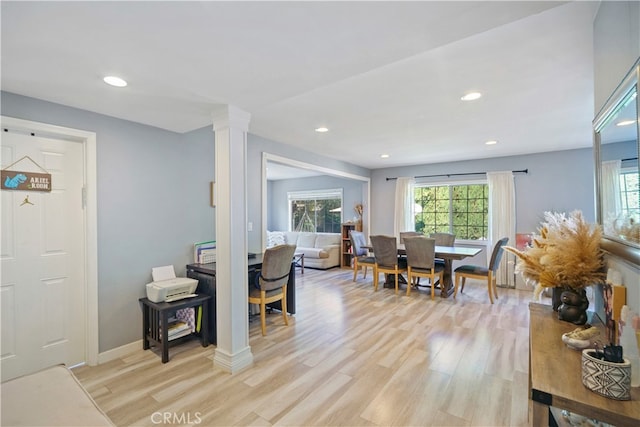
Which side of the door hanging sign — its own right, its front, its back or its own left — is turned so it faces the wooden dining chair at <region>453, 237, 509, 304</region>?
left

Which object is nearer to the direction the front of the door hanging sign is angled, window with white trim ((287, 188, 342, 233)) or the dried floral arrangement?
the dried floral arrangement

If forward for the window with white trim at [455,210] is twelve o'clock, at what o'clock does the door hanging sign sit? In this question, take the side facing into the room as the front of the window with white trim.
The door hanging sign is roughly at 1 o'clock from the window with white trim.

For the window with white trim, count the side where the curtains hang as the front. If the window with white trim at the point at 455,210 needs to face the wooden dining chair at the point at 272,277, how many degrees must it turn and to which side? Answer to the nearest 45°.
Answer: approximately 45° to its right

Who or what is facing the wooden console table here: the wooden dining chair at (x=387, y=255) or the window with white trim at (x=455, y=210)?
the window with white trim

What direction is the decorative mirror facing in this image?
to the viewer's left

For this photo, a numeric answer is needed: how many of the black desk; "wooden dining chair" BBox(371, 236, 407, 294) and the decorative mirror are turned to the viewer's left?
1

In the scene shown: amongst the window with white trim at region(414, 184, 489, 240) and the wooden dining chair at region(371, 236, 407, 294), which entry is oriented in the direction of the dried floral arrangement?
the window with white trim

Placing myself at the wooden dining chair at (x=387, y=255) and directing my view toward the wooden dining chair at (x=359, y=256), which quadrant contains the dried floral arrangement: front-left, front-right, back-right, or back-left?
back-left

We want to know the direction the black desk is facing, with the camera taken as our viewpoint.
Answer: facing the viewer and to the right of the viewer

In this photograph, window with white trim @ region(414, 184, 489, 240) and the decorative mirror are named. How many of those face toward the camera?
1

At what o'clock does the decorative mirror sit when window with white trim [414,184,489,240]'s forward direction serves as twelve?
The decorative mirror is roughly at 12 o'clock from the window with white trim.

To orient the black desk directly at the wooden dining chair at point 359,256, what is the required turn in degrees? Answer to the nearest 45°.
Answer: approximately 90° to its left

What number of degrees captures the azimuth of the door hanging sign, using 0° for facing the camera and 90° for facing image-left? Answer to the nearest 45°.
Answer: approximately 315°

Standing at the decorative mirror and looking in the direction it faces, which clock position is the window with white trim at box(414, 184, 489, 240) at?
The window with white trim is roughly at 2 o'clock from the decorative mirror.

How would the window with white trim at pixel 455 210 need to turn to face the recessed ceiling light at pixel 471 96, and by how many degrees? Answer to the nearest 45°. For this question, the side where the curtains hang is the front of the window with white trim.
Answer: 0° — it already faces it

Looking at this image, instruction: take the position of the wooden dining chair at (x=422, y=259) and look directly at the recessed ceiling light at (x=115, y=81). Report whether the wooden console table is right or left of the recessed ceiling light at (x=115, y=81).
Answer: left
